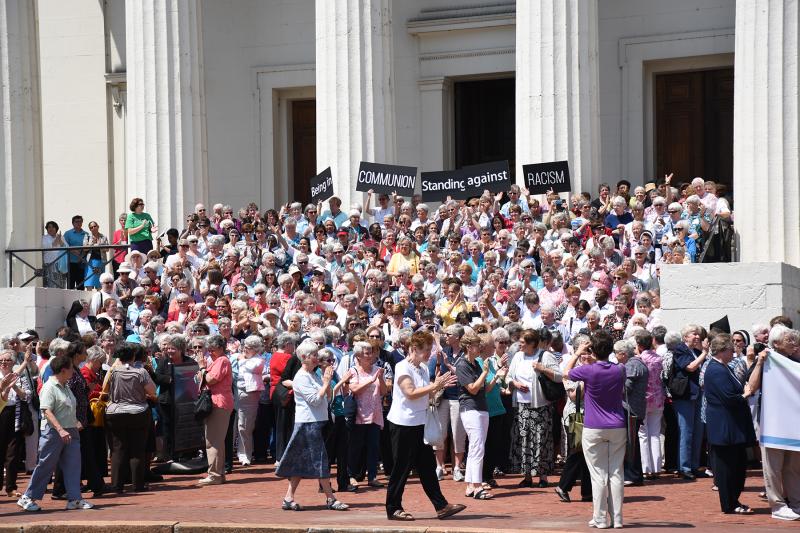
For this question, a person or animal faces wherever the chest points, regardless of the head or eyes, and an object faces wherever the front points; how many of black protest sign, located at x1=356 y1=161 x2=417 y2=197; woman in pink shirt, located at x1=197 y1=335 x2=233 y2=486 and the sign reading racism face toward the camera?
2

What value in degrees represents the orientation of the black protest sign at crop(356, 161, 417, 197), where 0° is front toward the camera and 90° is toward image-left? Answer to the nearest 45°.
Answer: approximately 0°

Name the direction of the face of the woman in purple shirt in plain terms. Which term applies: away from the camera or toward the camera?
away from the camera

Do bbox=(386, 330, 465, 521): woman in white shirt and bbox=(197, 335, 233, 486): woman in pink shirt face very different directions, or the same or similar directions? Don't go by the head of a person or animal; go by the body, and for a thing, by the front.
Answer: very different directions

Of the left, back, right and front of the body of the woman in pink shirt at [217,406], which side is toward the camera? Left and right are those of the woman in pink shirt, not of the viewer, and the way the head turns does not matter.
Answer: left

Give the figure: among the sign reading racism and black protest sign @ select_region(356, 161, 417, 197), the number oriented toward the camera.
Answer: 2

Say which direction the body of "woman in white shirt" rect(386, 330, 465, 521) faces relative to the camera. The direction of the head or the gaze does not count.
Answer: to the viewer's right

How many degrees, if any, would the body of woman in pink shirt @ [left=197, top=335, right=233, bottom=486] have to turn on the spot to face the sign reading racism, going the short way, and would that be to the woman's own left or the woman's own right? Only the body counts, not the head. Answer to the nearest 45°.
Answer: approximately 135° to the woman's own right

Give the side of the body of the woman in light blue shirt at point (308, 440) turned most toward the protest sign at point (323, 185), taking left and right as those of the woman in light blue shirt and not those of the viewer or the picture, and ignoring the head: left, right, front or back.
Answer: left

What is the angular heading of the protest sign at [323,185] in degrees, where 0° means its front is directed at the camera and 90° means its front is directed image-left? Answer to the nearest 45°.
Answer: approximately 45°

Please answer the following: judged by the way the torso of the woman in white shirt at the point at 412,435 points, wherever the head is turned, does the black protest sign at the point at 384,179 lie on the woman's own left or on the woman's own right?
on the woman's own left

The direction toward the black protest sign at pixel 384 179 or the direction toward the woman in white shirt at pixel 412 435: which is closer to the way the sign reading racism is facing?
the woman in white shirt

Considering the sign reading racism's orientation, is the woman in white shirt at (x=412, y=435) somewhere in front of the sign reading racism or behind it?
in front

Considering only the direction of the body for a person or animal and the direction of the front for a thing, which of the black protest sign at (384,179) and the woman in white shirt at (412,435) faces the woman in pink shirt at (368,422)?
the black protest sign

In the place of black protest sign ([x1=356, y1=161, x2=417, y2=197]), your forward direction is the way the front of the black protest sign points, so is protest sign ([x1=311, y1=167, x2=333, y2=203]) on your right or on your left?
on your right
